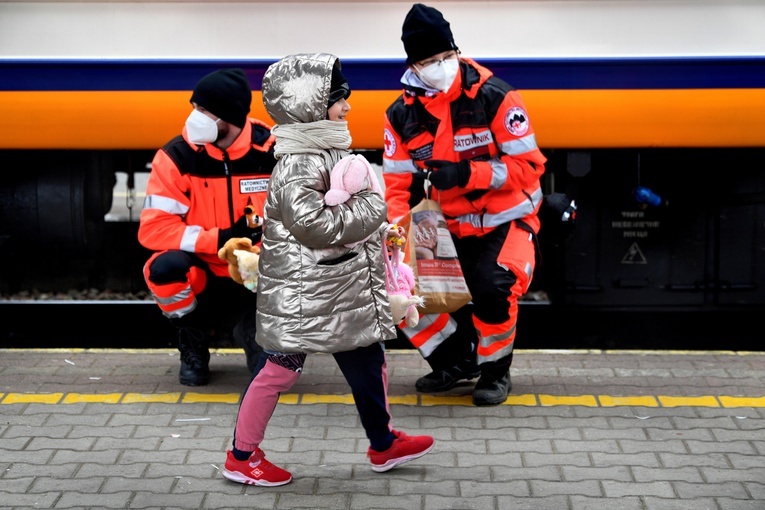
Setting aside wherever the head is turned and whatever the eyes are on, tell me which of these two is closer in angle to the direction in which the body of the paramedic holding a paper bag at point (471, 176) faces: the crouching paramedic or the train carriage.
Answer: the crouching paramedic

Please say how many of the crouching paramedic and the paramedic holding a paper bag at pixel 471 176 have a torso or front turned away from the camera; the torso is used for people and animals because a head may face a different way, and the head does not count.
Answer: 0

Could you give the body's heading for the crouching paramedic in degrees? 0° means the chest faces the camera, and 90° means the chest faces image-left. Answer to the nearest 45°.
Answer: approximately 0°

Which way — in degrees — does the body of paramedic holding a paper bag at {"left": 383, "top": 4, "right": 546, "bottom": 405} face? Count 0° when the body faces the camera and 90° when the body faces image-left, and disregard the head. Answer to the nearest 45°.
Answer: approximately 45°

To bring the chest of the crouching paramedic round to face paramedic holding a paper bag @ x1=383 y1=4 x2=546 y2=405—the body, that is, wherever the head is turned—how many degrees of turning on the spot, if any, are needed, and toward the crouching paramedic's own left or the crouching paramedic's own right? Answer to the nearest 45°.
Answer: approximately 90° to the crouching paramedic's own left

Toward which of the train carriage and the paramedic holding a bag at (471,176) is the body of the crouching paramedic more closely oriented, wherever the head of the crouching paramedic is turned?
the paramedic holding a bag
